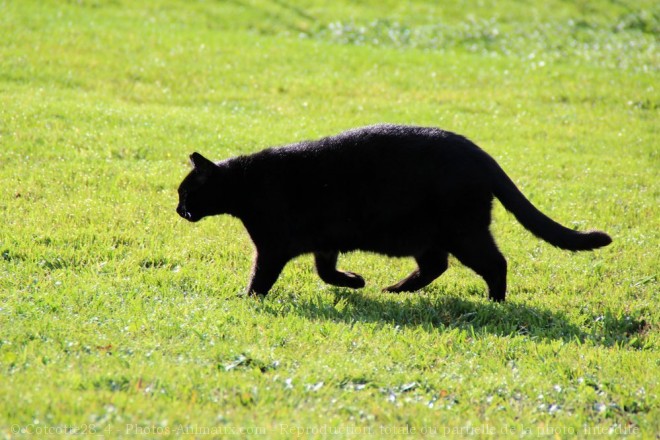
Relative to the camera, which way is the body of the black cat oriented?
to the viewer's left
